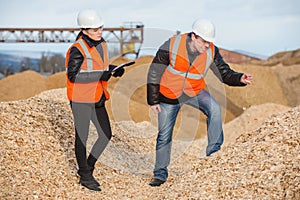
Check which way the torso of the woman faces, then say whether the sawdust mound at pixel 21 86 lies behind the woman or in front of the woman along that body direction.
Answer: behind

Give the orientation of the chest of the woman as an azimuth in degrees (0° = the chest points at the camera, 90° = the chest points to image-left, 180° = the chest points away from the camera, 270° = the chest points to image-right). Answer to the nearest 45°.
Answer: approximately 315°

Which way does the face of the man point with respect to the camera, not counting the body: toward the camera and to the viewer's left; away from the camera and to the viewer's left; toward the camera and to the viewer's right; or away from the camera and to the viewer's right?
toward the camera and to the viewer's right

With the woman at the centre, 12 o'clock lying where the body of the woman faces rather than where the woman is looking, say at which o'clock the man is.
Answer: The man is roughly at 10 o'clock from the woman.

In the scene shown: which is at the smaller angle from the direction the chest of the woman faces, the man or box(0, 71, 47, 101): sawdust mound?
the man
